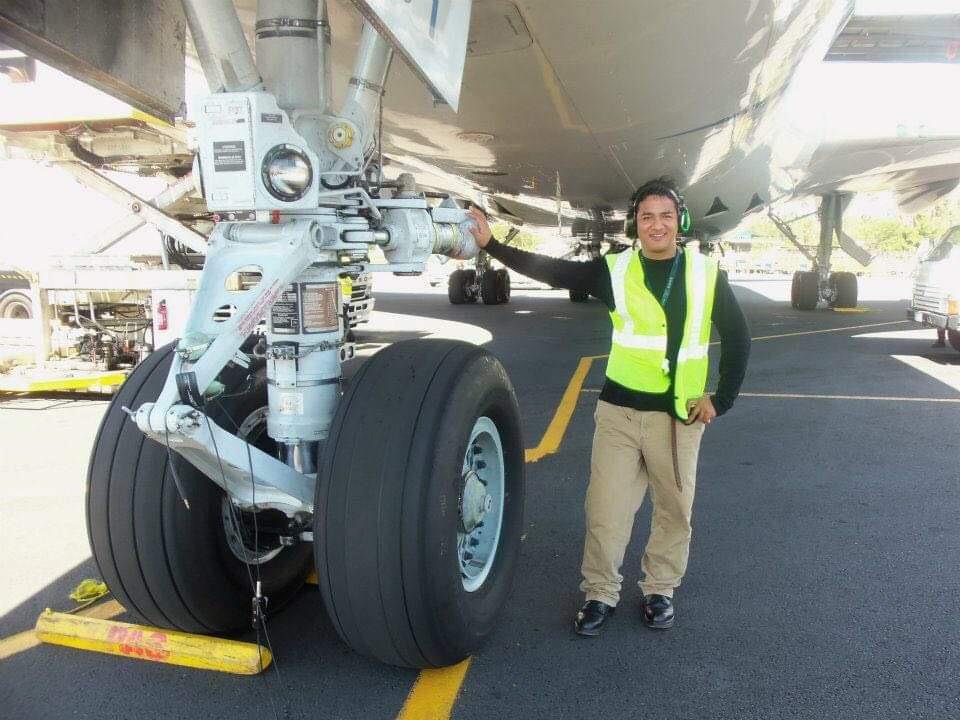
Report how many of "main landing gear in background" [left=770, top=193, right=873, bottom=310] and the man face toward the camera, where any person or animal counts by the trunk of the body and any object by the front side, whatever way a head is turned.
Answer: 2

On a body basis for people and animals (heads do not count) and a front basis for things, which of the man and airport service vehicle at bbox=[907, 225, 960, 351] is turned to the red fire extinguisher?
the airport service vehicle

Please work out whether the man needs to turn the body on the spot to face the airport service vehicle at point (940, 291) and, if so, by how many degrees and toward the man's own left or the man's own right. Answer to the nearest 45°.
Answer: approximately 135° to the man's own left

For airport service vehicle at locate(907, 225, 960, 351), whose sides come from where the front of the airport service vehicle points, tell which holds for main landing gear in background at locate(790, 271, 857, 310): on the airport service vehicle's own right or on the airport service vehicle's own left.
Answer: on the airport service vehicle's own right

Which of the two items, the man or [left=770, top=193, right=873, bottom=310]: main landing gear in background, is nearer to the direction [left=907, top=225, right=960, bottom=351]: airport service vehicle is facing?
the man

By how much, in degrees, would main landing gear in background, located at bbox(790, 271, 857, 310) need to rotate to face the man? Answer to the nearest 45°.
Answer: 0° — it already faces them

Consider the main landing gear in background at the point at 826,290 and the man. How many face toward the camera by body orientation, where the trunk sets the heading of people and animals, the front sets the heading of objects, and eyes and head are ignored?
2

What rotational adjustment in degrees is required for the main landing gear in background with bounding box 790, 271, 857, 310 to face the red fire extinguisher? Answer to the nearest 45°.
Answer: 0° — it already faces it

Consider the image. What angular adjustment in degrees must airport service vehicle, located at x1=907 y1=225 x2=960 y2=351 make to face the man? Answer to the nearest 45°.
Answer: approximately 45° to its left
